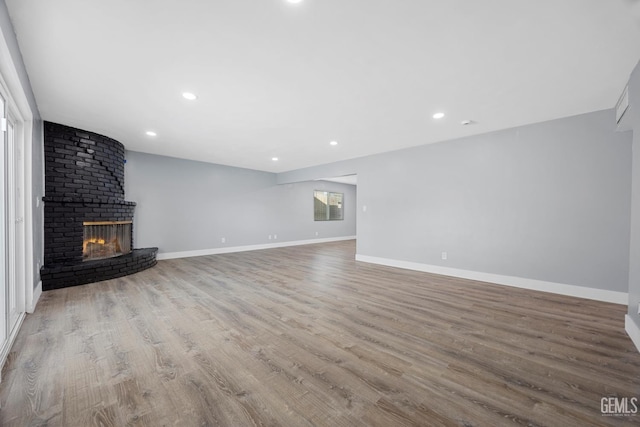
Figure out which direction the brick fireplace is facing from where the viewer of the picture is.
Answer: facing the viewer and to the right of the viewer
